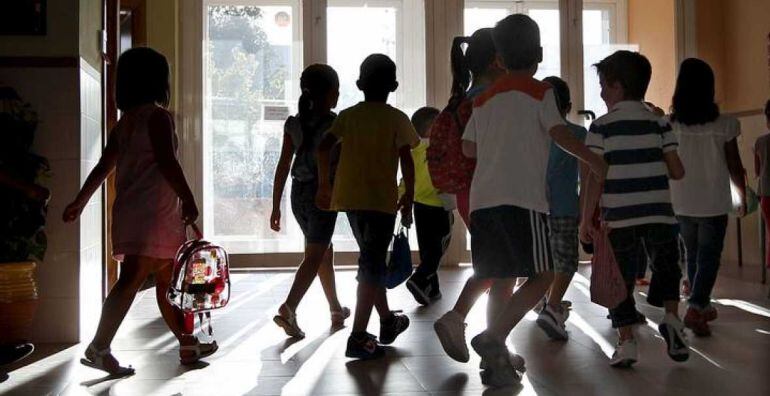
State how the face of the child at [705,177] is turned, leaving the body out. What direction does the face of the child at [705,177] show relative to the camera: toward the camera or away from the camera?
away from the camera

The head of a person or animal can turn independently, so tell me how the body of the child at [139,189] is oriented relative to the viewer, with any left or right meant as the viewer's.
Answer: facing away from the viewer and to the right of the viewer

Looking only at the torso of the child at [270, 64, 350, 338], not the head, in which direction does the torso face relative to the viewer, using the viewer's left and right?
facing away from the viewer and to the right of the viewer

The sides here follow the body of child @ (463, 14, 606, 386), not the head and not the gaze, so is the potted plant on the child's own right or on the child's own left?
on the child's own left

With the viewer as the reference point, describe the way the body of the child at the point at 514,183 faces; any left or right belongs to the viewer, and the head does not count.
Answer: facing away from the viewer and to the right of the viewer

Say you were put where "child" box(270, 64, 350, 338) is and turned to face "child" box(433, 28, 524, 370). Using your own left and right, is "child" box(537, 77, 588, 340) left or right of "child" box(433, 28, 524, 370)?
left

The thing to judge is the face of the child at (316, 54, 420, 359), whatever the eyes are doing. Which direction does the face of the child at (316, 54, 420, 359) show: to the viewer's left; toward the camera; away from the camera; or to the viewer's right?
away from the camera

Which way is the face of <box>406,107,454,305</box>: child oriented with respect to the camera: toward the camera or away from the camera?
away from the camera

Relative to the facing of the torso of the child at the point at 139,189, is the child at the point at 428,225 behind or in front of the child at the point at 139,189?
in front

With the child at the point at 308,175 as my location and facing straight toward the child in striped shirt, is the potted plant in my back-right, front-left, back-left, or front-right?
back-right

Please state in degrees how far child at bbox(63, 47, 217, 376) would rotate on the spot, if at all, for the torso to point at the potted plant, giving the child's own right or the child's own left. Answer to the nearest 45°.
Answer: approximately 90° to the child's own left

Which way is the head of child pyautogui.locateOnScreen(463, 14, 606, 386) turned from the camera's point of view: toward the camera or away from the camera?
away from the camera

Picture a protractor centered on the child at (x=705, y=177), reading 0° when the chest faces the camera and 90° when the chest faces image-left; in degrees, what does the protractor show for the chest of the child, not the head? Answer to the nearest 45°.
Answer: approximately 180°
